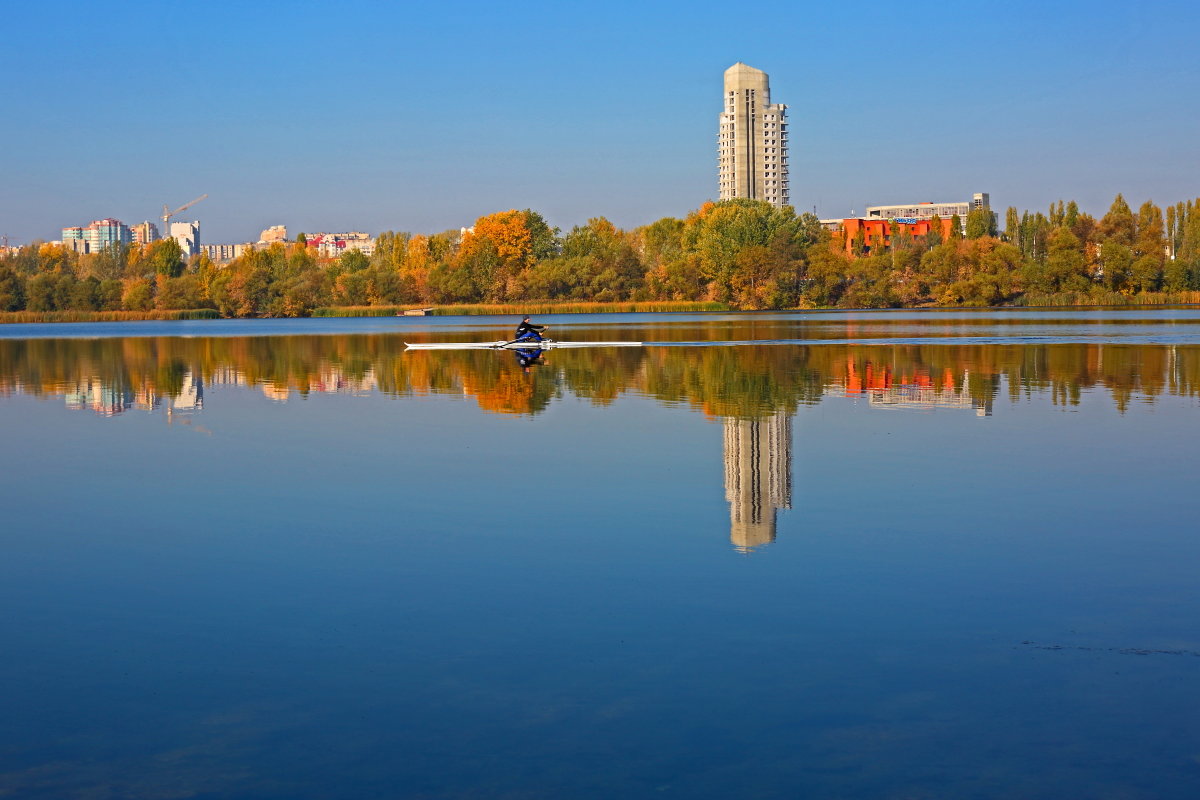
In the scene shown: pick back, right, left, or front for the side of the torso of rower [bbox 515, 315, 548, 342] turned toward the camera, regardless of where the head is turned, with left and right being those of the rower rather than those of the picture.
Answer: right
